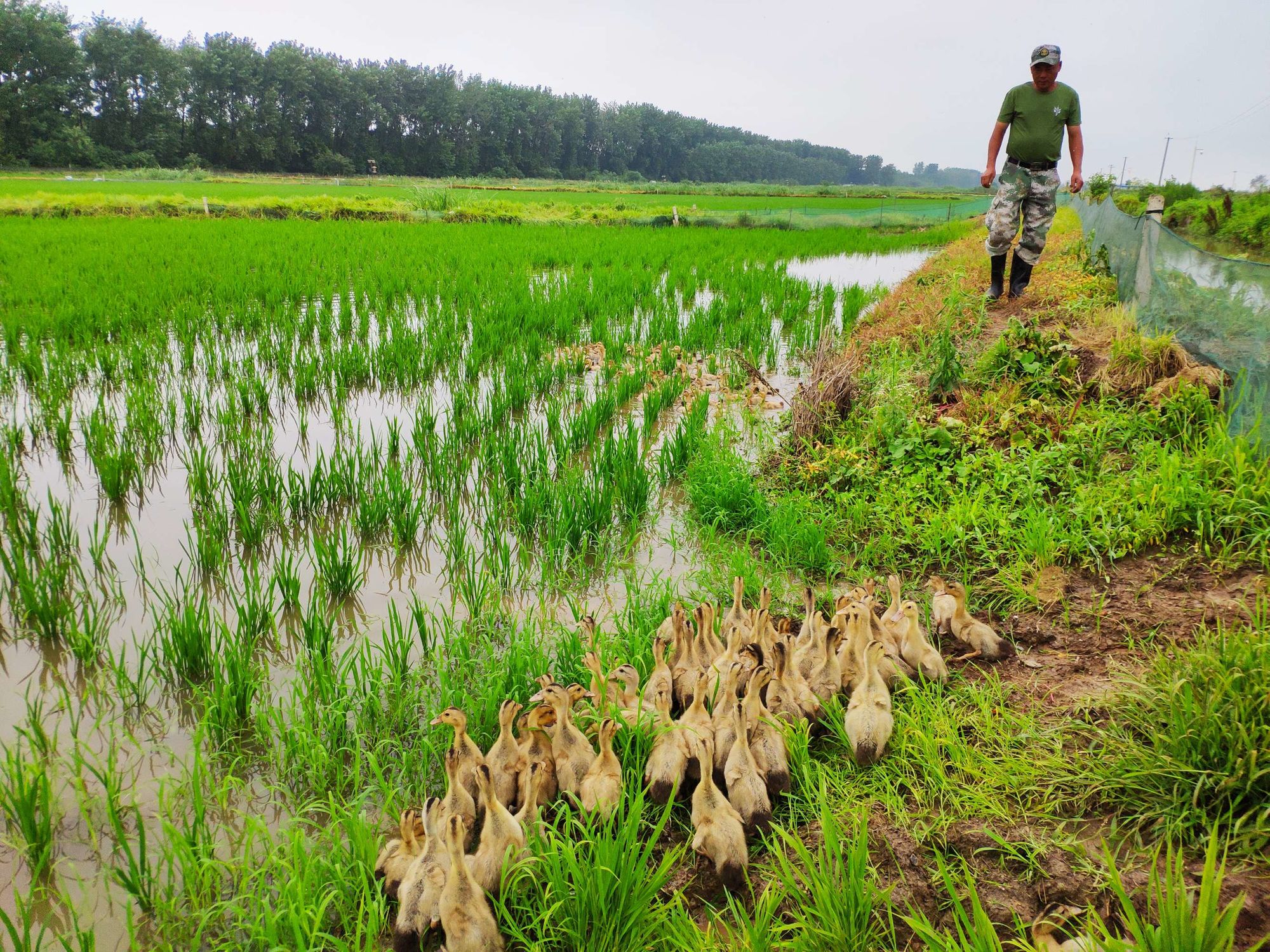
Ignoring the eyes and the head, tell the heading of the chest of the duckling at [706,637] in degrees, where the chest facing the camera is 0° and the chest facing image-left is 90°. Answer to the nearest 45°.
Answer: approximately 180°

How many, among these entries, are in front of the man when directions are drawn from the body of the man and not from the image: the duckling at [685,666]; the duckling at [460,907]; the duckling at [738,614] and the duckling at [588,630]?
4

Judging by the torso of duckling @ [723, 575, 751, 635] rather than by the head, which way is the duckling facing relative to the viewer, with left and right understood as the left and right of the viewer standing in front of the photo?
facing away from the viewer

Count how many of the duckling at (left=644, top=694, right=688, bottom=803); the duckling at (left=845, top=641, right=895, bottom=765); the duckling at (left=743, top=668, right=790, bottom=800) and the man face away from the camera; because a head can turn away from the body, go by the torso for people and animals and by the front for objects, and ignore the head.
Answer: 3

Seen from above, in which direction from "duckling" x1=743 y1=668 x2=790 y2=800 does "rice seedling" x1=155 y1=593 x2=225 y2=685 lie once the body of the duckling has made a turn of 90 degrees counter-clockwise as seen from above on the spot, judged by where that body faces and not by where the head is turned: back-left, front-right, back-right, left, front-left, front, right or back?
front

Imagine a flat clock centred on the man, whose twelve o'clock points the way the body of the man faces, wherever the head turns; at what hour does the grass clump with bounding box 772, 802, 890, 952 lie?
The grass clump is roughly at 12 o'clock from the man.

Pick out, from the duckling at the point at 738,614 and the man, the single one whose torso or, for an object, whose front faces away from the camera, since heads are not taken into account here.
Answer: the duckling

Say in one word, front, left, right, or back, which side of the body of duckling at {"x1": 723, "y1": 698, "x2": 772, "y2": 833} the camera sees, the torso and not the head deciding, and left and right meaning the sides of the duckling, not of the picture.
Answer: back

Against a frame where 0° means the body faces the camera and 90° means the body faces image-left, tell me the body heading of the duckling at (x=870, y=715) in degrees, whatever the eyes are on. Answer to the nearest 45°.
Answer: approximately 180°
